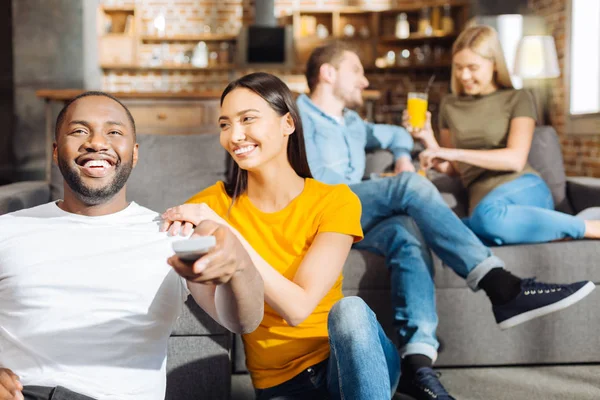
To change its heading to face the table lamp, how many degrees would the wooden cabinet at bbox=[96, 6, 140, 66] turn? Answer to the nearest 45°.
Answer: approximately 45° to its left

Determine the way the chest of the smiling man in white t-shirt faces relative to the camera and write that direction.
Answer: toward the camera

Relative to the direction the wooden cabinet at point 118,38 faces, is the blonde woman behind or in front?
in front

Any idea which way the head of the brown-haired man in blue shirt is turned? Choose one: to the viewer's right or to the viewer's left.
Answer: to the viewer's right

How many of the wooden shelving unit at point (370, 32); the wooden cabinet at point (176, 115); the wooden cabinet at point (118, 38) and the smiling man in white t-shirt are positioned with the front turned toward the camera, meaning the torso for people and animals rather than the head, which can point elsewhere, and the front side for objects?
4

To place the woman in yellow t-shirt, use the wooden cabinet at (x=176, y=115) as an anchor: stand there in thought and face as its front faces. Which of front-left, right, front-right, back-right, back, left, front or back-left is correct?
front

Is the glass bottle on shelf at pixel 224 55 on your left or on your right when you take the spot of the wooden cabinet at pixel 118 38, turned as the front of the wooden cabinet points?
on your left

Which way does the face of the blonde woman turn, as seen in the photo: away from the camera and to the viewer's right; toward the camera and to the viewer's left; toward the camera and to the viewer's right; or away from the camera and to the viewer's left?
toward the camera and to the viewer's left

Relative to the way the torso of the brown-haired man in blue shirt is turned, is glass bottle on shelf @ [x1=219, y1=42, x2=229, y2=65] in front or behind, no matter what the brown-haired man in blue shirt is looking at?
behind

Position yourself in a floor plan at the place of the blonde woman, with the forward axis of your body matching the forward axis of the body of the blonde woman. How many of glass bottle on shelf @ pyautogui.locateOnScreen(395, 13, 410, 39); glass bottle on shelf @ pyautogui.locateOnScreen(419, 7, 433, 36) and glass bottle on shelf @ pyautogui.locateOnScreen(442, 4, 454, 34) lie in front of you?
0

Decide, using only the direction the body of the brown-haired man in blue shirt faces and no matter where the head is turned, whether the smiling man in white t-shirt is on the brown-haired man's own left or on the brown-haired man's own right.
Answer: on the brown-haired man's own right

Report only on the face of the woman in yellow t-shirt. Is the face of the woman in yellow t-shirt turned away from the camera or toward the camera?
toward the camera

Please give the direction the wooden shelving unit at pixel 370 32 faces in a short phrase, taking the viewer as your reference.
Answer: facing the viewer

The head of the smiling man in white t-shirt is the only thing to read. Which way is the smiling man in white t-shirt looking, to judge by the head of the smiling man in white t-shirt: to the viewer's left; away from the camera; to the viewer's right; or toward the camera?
toward the camera

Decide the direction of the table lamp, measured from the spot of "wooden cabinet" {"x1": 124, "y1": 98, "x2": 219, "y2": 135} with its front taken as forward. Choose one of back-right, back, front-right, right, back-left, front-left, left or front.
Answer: left

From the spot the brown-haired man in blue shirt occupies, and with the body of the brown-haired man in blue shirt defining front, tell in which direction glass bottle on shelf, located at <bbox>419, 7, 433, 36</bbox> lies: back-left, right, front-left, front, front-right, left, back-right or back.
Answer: back-left
